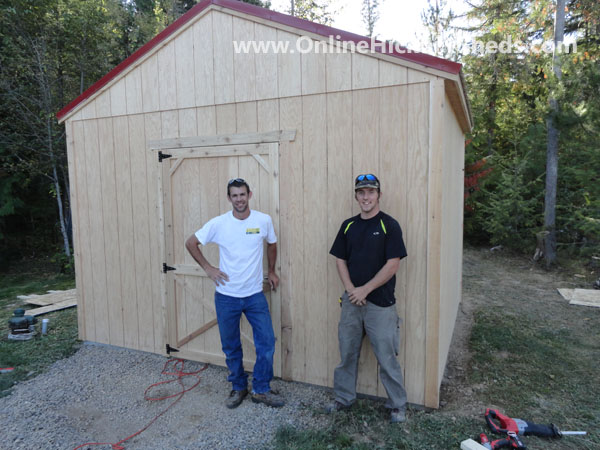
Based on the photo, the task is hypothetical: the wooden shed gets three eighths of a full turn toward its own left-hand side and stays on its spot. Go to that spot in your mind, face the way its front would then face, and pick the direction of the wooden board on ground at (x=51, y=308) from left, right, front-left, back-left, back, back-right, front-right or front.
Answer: back-left

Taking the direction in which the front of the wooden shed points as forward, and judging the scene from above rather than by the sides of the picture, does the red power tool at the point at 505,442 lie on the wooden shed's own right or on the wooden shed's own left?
on the wooden shed's own left

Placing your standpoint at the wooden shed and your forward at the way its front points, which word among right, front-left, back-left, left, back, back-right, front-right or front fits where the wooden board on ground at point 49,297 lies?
right

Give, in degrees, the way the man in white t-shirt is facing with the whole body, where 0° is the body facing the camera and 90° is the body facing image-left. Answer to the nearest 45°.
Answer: approximately 0°

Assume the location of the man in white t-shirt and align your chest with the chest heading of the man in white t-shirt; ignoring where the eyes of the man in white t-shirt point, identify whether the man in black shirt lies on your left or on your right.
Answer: on your left
